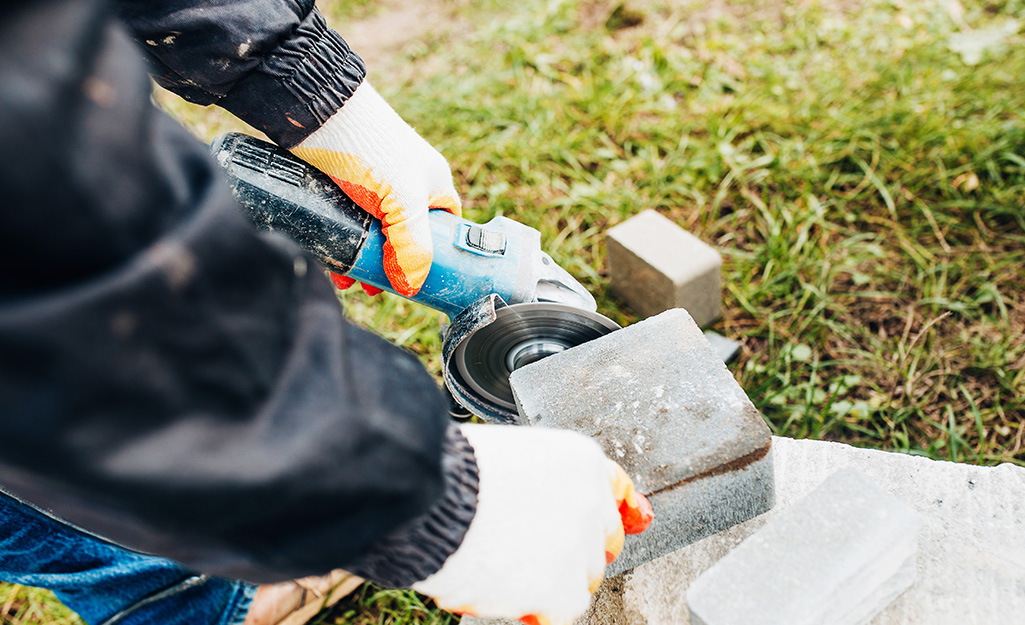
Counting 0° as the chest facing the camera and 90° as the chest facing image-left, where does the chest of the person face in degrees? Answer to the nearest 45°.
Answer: approximately 270°
